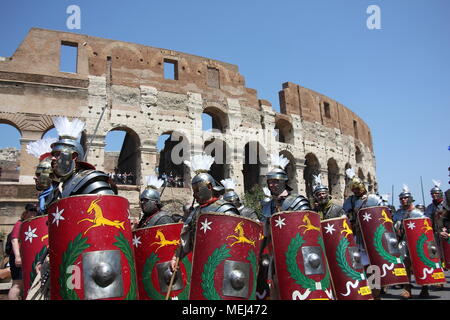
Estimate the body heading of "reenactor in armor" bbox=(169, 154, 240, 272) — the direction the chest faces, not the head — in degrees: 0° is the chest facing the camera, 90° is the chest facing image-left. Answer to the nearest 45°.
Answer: approximately 45°

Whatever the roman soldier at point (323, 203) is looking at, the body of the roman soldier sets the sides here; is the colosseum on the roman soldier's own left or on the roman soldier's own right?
on the roman soldier's own right

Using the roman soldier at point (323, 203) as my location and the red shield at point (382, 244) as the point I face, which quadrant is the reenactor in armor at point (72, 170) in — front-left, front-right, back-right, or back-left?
back-right

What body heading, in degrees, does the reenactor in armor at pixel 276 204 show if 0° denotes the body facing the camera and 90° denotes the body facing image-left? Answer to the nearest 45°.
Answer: approximately 45°
